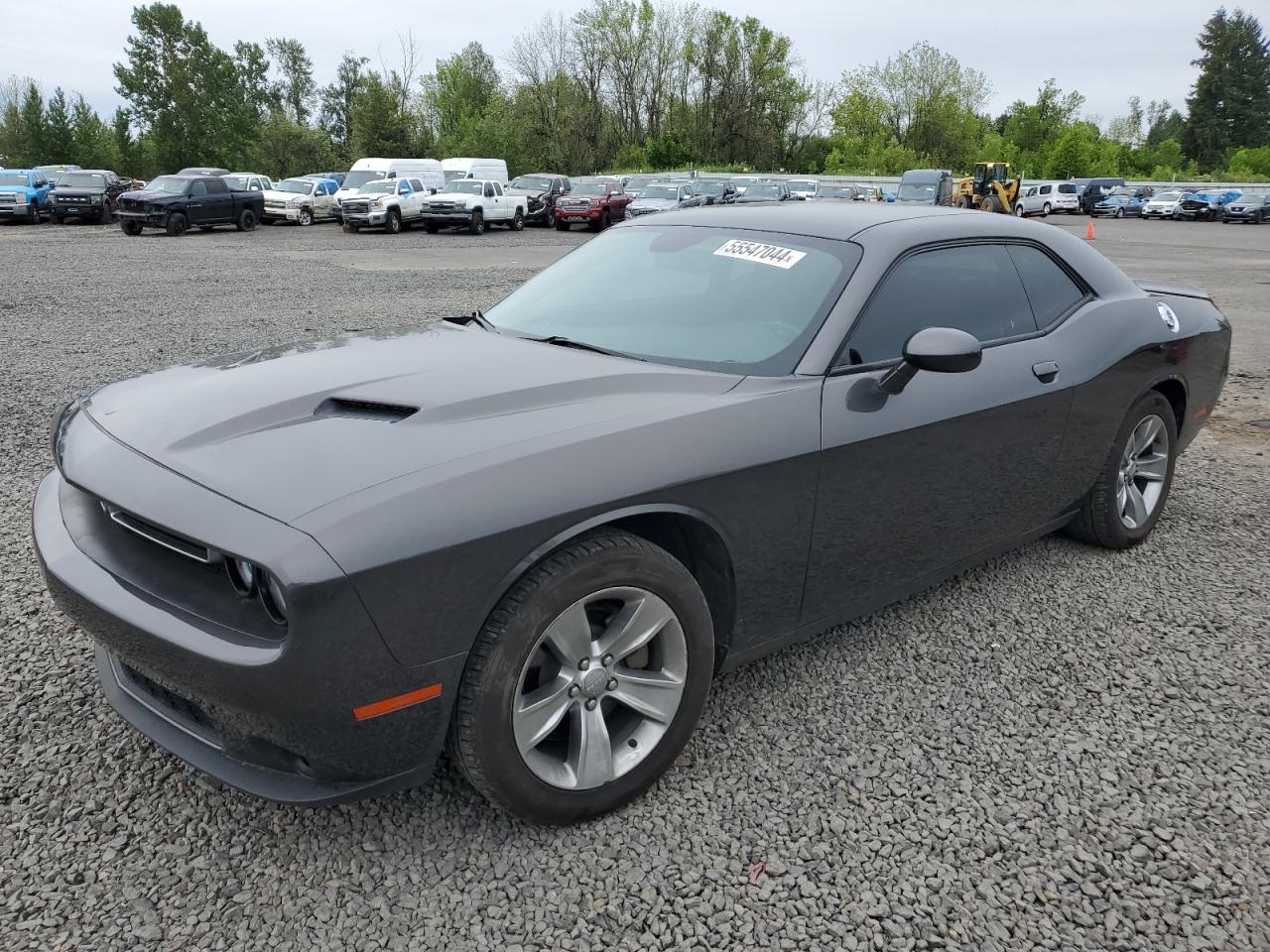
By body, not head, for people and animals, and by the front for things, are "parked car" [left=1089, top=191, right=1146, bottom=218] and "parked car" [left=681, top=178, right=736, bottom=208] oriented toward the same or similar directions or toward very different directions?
same or similar directions

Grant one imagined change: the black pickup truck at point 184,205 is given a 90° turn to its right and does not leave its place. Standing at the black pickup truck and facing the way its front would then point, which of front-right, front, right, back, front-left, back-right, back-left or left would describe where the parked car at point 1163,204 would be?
back-right

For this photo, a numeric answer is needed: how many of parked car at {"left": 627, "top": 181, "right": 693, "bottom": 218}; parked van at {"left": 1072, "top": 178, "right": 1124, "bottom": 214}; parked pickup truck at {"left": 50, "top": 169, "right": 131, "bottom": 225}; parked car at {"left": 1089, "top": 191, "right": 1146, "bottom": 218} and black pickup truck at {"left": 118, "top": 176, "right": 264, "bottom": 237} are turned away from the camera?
0

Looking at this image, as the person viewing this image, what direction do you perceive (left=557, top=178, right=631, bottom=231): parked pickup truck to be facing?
facing the viewer and to the left of the viewer

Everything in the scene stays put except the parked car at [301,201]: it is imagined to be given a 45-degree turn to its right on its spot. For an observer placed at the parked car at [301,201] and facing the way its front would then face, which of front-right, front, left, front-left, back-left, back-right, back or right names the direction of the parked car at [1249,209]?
back

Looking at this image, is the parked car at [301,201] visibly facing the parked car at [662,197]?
no

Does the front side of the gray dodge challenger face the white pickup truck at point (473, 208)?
no

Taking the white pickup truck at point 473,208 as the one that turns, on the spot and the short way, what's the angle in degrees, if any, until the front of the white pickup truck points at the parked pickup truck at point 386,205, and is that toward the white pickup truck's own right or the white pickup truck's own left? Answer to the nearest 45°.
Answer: approximately 45° to the white pickup truck's own right

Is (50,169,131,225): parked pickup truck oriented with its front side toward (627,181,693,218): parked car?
no

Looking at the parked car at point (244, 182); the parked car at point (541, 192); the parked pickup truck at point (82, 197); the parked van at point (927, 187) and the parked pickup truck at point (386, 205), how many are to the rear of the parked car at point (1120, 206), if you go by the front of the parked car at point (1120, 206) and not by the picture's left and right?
0

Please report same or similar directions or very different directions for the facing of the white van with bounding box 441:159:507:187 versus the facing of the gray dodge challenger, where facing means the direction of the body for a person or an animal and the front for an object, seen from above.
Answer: same or similar directions

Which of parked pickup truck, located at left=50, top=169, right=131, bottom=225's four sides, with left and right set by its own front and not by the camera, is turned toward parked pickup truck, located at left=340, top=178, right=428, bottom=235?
left

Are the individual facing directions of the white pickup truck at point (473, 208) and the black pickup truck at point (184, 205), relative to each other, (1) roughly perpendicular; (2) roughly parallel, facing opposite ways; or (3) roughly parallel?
roughly parallel

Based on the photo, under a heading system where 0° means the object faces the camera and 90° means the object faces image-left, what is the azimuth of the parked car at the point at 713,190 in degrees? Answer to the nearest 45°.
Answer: approximately 45°
